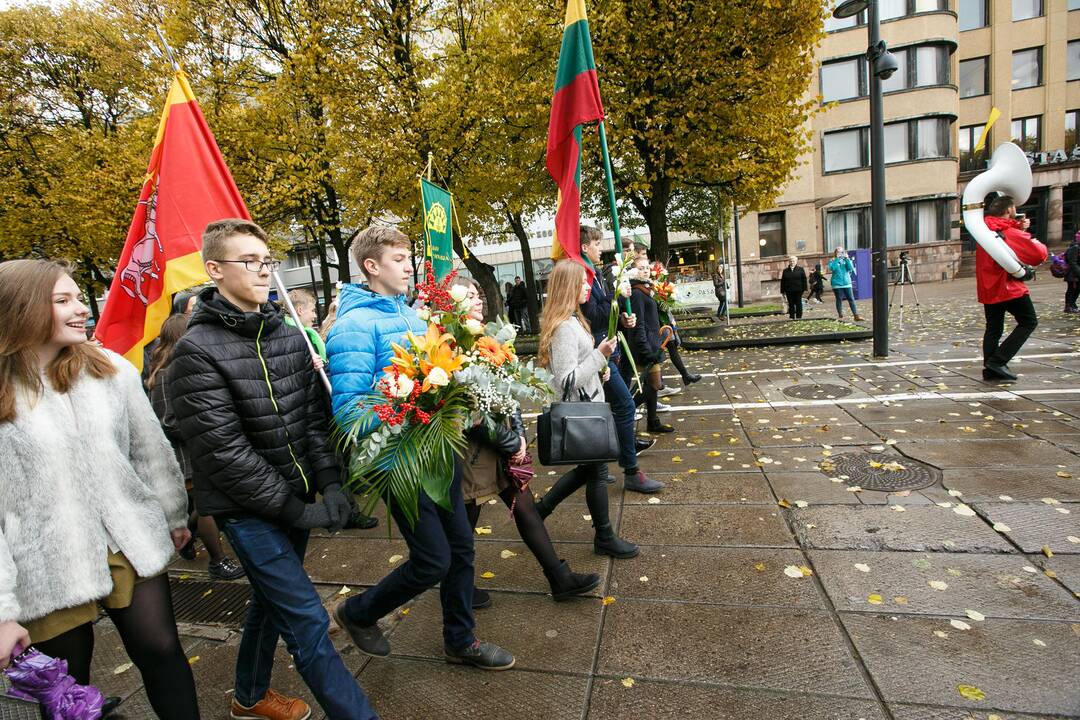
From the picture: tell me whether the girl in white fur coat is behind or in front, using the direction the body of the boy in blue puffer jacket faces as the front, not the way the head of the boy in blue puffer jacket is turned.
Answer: behind

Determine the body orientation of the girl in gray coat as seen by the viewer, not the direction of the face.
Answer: to the viewer's right

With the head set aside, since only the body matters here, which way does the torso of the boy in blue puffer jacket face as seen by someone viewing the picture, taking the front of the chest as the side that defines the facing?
to the viewer's right

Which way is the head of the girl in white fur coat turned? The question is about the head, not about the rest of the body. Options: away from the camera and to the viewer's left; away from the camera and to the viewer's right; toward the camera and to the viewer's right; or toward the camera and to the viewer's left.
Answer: toward the camera and to the viewer's right

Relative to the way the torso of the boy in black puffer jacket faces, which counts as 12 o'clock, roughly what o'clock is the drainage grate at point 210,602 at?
The drainage grate is roughly at 7 o'clock from the boy in black puffer jacket.

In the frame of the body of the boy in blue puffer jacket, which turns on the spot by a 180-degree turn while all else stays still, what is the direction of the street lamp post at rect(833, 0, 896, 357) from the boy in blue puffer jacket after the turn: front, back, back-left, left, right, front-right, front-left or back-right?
back-right

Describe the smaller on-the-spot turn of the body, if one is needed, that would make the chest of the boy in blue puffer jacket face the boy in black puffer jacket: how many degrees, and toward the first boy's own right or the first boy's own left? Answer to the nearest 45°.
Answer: approximately 135° to the first boy's own right
